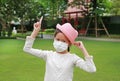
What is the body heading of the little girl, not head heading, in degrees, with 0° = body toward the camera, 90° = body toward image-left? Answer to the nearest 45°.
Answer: approximately 0°
